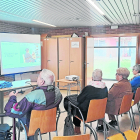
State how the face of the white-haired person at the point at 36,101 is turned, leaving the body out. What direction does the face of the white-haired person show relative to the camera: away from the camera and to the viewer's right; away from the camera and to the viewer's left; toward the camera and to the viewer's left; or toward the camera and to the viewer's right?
away from the camera and to the viewer's left

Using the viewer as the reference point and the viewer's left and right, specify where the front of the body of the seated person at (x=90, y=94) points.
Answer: facing away from the viewer and to the left of the viewer

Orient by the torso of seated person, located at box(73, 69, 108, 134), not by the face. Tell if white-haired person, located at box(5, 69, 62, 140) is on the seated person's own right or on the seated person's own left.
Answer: on the seated person's own left

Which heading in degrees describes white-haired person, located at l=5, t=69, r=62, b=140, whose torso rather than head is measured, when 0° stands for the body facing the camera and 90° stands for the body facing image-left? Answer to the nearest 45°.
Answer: approximately 135°

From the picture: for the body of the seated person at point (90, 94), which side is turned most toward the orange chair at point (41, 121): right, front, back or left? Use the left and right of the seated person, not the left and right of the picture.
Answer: left
